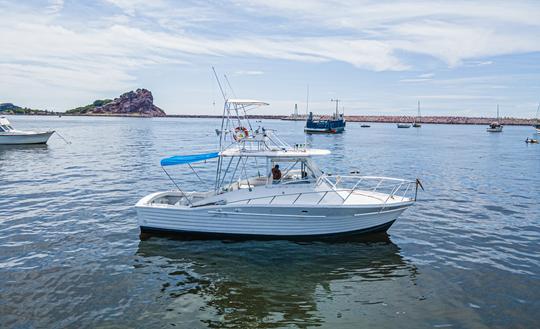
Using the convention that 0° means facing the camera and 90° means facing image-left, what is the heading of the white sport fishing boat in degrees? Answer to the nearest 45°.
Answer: approximately 270°
